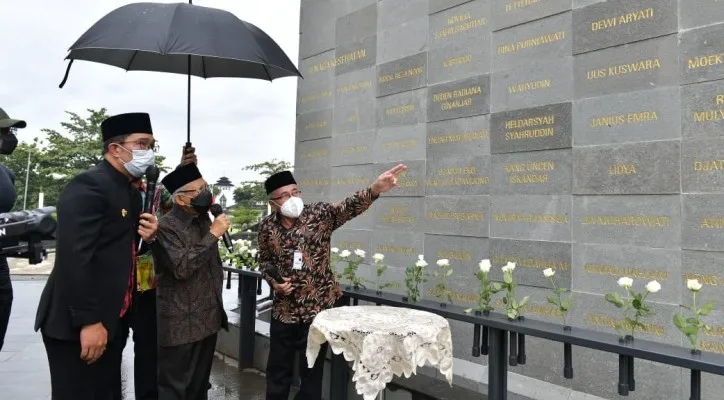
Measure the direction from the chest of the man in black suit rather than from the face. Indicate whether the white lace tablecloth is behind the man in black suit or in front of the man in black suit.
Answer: in front
